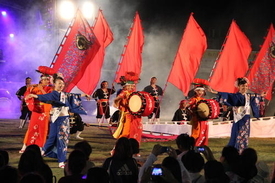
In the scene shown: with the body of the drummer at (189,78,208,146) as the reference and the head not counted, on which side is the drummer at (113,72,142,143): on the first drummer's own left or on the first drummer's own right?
on the first drummer's own right

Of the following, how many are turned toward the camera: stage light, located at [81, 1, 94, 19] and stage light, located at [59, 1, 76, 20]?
2

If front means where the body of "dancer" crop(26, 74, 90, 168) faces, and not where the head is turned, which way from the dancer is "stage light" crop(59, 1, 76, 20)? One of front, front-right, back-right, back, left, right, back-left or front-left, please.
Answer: back-left

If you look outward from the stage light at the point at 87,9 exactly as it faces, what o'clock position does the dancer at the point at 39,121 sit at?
The dancer is roughly at 12 o'clock from the stage light.

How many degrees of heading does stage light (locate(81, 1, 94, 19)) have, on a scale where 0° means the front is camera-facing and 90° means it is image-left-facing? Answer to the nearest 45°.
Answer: approximately 0°

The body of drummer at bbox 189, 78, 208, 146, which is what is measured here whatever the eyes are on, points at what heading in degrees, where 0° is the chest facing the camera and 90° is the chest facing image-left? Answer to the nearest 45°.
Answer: approximately 315°

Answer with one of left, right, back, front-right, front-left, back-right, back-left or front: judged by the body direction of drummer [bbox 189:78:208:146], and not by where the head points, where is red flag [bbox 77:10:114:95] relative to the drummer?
back

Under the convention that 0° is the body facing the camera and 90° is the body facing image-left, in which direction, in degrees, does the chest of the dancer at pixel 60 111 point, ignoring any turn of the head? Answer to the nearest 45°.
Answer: approximately 315°

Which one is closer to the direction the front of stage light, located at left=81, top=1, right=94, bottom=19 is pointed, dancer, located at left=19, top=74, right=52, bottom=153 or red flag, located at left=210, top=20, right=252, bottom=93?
the dancer

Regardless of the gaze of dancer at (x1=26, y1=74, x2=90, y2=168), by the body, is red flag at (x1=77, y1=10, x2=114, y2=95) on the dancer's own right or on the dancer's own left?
on the dancer's own left

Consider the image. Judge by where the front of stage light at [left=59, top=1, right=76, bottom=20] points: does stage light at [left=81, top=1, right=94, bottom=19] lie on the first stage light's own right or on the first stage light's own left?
on the first stage light's own left
